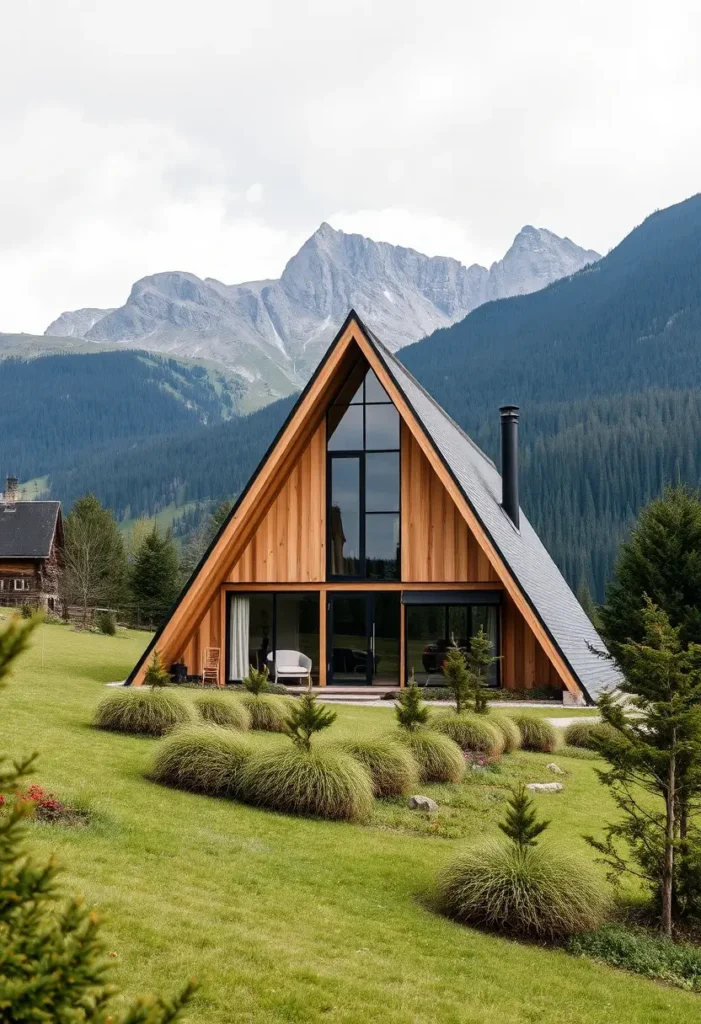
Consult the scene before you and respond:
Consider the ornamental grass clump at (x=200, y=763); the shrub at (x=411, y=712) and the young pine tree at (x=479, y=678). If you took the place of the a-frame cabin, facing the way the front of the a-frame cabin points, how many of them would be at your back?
0

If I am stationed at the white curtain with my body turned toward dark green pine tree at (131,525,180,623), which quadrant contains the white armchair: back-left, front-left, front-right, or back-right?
back-right

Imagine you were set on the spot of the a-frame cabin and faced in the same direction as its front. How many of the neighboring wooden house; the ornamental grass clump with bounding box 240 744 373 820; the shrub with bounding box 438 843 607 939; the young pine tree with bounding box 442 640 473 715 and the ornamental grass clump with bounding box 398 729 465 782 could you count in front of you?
4

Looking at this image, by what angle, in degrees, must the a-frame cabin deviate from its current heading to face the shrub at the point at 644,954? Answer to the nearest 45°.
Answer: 0° — it already faces it

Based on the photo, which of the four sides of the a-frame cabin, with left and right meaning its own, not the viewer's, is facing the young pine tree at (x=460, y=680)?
front

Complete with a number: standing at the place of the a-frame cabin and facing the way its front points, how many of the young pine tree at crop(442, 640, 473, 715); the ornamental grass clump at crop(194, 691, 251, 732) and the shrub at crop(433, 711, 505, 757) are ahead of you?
3

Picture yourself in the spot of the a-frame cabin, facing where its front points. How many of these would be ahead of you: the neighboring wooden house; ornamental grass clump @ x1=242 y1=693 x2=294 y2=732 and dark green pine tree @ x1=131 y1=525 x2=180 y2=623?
1

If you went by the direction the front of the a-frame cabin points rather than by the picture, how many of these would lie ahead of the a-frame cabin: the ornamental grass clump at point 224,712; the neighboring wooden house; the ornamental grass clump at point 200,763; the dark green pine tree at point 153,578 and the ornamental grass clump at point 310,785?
3

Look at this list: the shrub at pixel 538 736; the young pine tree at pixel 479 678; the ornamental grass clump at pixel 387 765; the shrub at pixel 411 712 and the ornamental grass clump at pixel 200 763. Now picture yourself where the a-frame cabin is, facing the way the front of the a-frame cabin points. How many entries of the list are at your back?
0

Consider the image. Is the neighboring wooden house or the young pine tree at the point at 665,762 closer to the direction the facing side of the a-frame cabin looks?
the young pine tree

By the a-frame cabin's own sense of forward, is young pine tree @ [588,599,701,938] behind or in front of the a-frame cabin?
in front

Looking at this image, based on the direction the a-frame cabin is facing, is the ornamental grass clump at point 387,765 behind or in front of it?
in front

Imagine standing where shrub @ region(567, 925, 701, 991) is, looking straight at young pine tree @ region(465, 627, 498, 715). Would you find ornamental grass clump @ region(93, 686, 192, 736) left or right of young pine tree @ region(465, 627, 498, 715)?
left

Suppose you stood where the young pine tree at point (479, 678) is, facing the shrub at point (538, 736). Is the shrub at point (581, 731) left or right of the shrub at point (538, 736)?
left

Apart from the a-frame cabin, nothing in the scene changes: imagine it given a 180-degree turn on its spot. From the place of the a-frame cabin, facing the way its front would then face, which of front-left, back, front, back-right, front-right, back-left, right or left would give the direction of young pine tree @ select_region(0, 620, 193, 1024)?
back

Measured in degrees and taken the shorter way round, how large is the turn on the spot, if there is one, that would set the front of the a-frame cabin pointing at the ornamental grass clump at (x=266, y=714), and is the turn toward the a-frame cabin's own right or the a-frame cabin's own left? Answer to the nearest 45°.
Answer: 0° — it already faces it

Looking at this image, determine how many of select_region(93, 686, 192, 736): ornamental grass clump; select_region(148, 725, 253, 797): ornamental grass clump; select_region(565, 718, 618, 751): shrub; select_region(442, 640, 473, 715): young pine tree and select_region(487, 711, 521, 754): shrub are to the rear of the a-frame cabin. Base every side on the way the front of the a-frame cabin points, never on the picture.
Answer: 0

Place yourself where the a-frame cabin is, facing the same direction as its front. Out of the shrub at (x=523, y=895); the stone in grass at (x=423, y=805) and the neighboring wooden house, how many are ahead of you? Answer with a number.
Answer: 2

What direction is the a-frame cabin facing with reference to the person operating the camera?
facing the viewer
